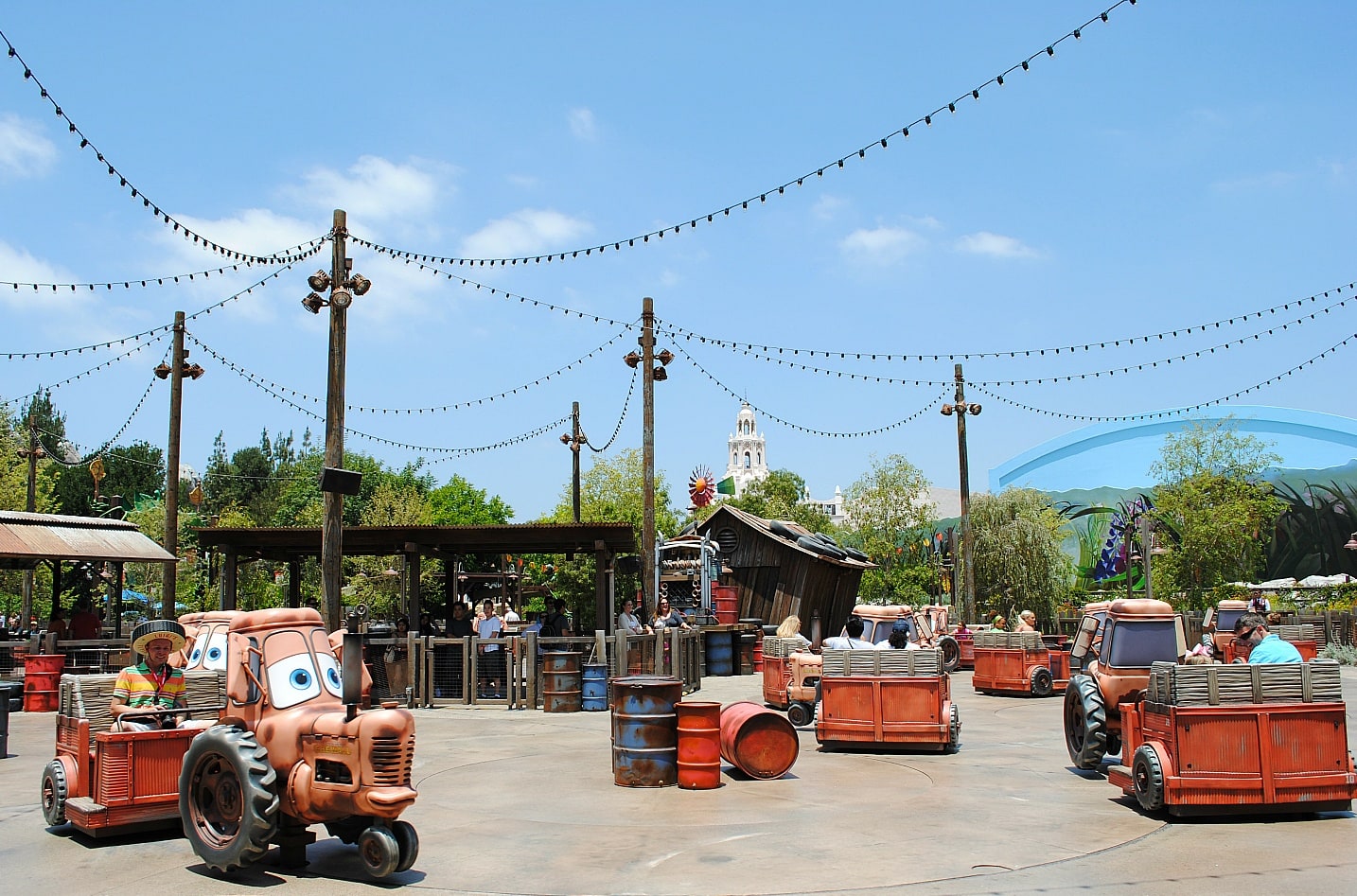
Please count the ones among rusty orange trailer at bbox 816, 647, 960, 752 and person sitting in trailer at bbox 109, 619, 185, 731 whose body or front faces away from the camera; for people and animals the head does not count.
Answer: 1

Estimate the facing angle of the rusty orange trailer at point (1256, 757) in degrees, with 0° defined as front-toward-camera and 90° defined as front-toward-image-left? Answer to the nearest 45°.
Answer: approximately 135°

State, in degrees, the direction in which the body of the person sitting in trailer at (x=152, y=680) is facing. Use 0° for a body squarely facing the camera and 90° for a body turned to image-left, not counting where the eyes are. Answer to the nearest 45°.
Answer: approximately 315°

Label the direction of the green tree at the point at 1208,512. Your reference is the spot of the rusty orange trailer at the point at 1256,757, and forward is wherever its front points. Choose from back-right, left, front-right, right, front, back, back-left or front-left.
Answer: front-right

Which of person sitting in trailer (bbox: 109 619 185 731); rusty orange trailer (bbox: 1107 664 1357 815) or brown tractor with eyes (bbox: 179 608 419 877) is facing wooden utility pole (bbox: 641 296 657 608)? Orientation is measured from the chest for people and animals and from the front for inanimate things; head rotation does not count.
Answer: the rusty orange trailer

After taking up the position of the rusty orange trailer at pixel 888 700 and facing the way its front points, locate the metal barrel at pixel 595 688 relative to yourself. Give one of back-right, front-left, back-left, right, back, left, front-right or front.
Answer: front-left

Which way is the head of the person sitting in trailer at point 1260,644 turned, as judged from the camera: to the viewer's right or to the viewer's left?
to the viewer's left

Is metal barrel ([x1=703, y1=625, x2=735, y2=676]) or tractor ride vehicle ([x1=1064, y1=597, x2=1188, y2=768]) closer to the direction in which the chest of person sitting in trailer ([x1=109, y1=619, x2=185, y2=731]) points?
the tractor ride vehicle

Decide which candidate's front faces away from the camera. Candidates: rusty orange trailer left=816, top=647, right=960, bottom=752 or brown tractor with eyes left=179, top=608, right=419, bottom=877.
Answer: the rusty orange trailer

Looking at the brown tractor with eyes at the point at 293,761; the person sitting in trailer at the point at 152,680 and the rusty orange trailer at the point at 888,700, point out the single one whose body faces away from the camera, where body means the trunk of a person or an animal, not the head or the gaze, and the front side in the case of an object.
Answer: the rusty orange trailer

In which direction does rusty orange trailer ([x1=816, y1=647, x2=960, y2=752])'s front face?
away from the camera

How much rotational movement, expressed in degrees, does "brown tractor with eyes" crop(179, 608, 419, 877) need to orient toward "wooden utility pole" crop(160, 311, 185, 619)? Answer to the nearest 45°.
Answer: approximately 135° to its left
